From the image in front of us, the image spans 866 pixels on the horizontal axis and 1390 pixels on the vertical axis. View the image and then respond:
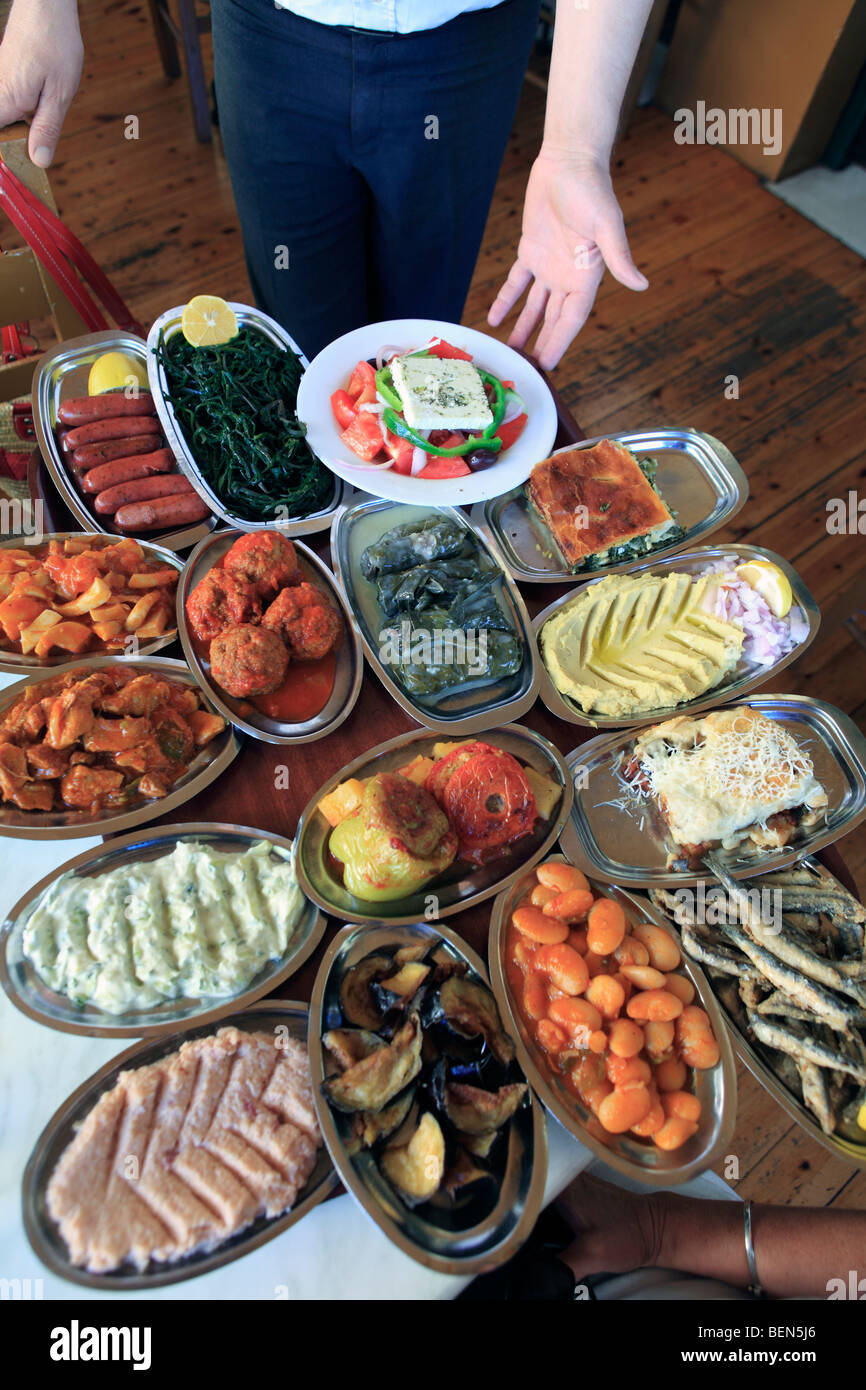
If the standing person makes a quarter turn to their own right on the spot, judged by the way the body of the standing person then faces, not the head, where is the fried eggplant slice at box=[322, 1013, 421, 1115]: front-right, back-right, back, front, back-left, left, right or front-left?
left

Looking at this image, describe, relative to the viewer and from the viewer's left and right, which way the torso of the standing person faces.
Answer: facing the viewer

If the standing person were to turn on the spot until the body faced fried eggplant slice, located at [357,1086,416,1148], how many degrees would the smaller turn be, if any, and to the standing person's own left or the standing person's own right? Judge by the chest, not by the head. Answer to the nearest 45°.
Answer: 0° — they already face it

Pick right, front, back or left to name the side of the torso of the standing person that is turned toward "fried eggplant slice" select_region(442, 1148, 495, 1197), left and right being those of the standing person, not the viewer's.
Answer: front

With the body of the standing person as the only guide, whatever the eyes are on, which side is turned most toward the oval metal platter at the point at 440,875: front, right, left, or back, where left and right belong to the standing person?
front

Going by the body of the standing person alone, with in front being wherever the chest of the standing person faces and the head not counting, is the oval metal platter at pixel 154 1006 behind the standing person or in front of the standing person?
in front

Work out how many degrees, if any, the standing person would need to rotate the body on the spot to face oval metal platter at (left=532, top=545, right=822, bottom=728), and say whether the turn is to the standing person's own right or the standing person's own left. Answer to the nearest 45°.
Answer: approximately 45° to the standing person's own left

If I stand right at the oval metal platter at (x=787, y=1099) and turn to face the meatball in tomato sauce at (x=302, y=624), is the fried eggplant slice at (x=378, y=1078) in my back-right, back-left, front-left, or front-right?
front-left

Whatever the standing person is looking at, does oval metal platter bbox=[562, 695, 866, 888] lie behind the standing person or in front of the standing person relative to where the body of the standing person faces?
in front

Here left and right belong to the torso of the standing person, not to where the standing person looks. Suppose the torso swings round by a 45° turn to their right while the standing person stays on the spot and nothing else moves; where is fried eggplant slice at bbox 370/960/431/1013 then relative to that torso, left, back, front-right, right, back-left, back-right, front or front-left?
front-left

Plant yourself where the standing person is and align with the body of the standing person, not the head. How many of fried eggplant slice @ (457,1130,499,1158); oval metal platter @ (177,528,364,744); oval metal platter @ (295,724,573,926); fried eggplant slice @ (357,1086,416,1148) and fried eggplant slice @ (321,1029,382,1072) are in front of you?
5

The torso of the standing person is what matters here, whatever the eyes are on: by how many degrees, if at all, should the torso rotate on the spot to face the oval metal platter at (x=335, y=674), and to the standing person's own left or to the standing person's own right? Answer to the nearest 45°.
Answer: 0° — they already face it

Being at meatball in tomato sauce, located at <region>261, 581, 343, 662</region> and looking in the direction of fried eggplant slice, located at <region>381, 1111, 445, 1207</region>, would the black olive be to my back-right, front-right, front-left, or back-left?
back-left
